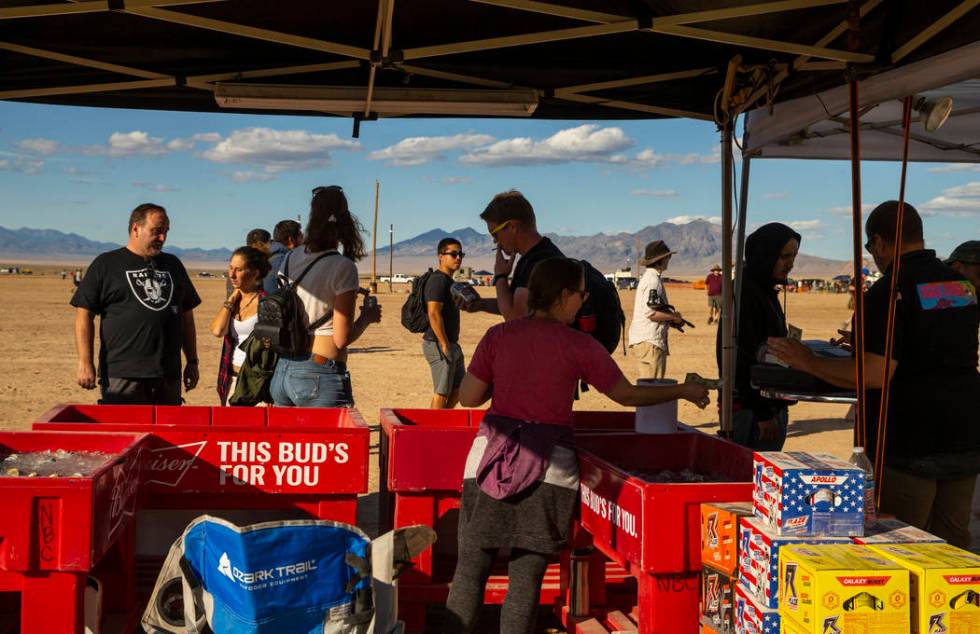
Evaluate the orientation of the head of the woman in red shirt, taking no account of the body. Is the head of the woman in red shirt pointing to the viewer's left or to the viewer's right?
to the viewer's right

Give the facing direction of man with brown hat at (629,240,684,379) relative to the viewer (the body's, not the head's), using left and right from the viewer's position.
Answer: facing to the right of the viewer

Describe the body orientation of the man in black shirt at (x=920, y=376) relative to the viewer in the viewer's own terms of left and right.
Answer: facing away from the viewer and to the left of the viewer

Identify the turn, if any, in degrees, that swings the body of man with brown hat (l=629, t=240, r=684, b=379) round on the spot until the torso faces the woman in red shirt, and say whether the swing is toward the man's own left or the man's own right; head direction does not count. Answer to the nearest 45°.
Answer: approximately 90° to the man's own right

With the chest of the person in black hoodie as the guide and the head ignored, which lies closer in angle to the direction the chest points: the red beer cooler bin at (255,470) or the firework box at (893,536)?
the firework box

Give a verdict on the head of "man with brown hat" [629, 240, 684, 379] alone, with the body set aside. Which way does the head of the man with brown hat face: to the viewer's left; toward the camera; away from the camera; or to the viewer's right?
to the viewer's right

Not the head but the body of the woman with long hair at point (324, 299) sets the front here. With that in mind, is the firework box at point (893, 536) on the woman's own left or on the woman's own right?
on the woman's own right

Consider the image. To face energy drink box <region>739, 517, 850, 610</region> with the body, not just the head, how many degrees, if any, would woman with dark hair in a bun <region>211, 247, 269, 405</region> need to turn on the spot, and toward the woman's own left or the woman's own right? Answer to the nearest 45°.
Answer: approximately 45° to the woman's own left

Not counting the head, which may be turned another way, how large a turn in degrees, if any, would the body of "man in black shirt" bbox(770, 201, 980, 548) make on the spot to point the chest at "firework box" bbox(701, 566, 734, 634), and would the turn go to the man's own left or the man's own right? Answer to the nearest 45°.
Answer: approximately 90° to the man's own left
